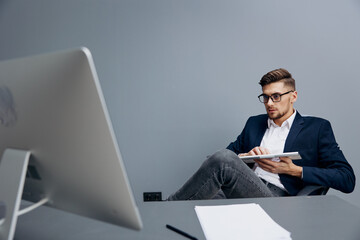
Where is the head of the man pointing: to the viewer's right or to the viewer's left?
to the viewer's left

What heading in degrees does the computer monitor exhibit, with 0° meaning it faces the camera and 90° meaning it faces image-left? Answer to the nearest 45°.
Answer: approximately 225°

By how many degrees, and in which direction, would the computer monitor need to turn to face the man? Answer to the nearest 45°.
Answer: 0° — it already faces them

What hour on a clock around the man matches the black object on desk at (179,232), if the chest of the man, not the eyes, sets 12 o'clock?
The black object on desk is roughly at 11 o'clock from the man.

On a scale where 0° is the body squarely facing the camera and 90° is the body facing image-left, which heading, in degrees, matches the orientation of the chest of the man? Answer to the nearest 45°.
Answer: approximately 45°

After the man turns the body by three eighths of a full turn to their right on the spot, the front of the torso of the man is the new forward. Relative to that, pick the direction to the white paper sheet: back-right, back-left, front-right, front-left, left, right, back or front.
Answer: back
